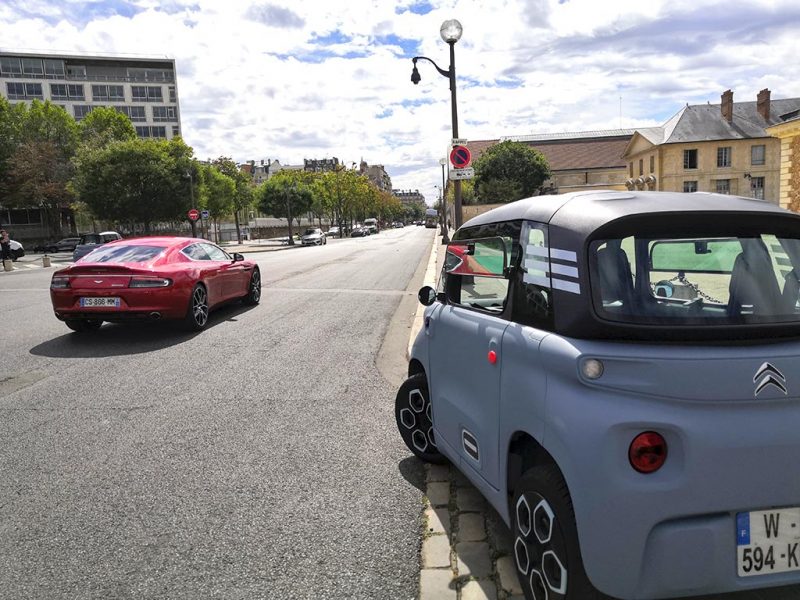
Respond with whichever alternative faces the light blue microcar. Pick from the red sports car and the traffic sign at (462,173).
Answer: the traffic sign

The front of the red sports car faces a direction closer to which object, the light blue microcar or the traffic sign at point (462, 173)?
the traffic sign

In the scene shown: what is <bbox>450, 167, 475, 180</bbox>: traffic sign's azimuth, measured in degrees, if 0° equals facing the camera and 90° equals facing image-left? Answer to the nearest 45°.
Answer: approximately 0°

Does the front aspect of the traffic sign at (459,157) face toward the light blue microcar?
yes

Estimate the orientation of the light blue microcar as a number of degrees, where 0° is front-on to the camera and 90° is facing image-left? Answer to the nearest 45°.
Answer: approximately 135°

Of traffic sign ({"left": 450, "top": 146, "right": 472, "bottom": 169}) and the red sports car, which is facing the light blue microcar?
the traffic sign

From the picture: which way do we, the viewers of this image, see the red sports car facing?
facing away from the viewer and to the right of the viewer

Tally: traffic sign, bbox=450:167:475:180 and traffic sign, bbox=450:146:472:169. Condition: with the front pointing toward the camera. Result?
2
